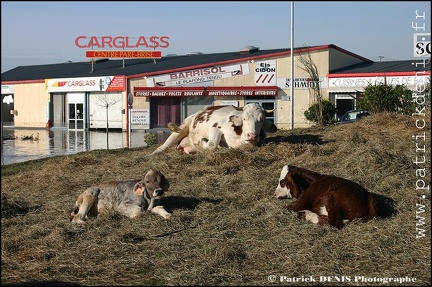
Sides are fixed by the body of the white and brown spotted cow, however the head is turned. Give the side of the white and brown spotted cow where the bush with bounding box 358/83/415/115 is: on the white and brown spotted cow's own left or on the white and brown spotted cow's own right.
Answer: on the white and brown spotted cow's own left

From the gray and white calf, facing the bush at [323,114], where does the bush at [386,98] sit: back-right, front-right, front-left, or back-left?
front-right

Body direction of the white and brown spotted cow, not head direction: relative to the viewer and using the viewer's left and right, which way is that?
facing the viewer and to the right of the viewer

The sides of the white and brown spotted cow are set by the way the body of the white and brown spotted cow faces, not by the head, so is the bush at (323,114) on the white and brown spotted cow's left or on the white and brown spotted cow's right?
on the white and brown spotted cow's left

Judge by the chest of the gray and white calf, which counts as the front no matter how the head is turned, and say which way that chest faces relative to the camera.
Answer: to the viewer's right

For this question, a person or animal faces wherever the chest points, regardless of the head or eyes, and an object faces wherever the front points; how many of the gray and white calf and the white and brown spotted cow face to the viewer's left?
0

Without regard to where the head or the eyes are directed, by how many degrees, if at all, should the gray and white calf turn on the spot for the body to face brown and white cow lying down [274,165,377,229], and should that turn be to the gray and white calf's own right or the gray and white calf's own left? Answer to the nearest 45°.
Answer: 0° — it already faces it

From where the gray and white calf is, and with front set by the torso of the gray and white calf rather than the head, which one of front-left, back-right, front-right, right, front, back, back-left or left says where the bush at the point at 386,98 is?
front-left

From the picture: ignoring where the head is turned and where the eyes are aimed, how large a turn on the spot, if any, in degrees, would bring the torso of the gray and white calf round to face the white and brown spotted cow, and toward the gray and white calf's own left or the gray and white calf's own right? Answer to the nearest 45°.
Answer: approximately 45° to the gray and white calf's own left

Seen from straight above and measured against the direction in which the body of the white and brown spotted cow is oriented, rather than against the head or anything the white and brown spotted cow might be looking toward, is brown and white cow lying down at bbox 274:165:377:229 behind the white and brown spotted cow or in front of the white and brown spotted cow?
in front

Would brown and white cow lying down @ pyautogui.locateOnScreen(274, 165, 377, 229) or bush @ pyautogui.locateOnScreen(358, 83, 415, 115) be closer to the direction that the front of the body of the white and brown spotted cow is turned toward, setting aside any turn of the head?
the brown and white cow lying down
